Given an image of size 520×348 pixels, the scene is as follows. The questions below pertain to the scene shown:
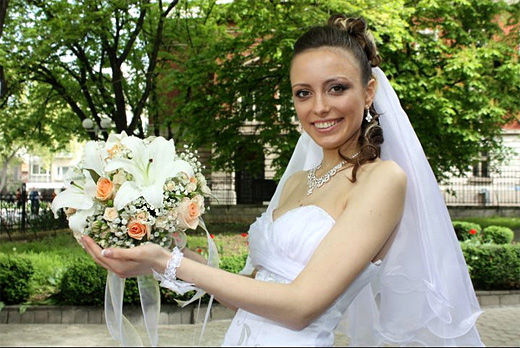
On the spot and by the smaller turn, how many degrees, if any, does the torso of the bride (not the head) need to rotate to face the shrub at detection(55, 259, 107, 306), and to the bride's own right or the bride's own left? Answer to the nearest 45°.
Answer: approximately 90° to the bride's own right

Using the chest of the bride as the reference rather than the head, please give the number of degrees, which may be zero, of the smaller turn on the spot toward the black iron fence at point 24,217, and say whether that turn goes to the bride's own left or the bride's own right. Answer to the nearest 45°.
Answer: approximately 90° to the bride's own right

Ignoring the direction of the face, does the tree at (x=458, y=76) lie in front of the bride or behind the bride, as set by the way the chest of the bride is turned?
behind

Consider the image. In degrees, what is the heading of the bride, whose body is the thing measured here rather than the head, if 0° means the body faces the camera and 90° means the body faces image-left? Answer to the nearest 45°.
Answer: approximately 45°
